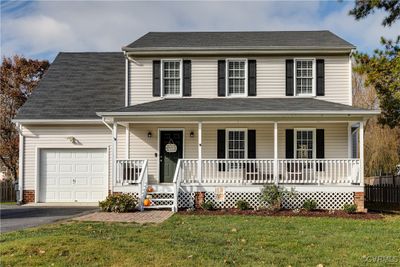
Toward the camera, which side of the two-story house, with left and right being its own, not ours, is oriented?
front

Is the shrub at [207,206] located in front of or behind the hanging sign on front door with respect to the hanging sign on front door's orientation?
in front

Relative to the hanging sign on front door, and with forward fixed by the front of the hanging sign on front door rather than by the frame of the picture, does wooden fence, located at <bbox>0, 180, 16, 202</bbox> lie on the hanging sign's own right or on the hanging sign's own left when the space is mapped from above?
on the hanging sign's own right

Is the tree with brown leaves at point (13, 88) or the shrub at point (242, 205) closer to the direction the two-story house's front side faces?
the shrub

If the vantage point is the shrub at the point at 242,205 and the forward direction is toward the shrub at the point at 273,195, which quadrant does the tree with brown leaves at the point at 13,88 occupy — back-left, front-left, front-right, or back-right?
back-left

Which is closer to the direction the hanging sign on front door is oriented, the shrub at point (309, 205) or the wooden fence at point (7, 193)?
the shrub

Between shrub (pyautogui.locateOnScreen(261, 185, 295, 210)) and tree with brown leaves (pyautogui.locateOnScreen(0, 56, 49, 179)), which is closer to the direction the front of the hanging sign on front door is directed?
the shrub

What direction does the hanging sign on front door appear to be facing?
toward the camera

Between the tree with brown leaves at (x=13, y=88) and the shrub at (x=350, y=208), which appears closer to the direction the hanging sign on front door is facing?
the shrub

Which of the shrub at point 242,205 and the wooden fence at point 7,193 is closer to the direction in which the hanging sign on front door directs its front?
the shrub

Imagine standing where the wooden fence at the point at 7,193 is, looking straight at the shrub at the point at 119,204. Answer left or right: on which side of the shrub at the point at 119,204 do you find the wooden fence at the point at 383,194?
left

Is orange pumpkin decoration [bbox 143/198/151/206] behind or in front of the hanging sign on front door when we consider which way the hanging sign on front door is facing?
in front
